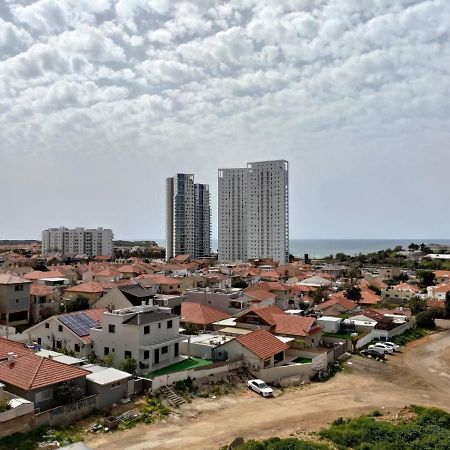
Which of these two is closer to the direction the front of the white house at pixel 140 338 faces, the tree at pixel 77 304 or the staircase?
the staircase

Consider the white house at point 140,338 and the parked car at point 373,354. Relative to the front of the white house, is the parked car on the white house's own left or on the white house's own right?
on the white house's own left

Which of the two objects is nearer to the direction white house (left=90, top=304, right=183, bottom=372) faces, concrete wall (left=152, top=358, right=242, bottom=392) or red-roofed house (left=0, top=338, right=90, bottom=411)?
the concrete wall

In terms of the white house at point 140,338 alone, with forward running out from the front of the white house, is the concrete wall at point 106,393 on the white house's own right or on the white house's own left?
on the white house's own right

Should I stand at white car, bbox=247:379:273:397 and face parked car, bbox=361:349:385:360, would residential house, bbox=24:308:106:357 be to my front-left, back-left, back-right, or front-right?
back-left

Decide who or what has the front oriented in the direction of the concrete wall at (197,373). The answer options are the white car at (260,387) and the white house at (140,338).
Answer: the white house

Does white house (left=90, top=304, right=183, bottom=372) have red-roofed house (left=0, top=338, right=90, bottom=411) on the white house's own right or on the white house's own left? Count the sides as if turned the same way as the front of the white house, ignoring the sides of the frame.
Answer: on the white house's own right

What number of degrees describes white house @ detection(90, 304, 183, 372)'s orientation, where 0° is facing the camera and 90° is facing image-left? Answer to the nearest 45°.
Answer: approximately 315°

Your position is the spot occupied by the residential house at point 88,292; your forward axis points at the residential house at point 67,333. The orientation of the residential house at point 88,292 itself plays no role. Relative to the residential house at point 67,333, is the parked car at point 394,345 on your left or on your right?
left
